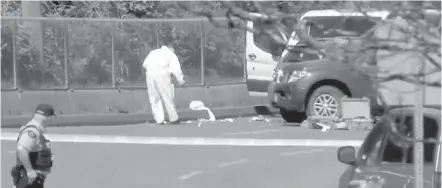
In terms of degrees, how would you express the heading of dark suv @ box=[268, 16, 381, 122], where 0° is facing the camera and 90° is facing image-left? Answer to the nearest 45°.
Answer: approximately 45°

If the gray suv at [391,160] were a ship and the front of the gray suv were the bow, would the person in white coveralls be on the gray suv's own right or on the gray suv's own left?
on the gray suv's own right

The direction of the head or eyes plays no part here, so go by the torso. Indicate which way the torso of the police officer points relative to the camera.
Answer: to the viewer's right

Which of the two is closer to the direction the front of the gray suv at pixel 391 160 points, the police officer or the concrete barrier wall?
the police officer

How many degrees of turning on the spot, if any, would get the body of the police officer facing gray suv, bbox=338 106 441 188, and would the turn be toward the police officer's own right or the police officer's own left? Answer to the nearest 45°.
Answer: approximately 45° to the police officer's own right

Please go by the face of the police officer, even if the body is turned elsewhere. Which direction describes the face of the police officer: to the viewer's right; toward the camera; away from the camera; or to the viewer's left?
to the viewer's right

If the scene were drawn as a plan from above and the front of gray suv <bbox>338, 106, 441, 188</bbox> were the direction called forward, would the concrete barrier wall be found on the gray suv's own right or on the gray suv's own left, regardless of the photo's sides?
on the gray suv's own right

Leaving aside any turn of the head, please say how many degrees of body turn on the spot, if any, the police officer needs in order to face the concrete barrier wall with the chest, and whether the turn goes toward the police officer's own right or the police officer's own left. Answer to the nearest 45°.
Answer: approximately 90° to the police officer's own left

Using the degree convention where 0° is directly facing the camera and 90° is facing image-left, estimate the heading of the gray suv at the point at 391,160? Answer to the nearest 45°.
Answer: approximately 45°
